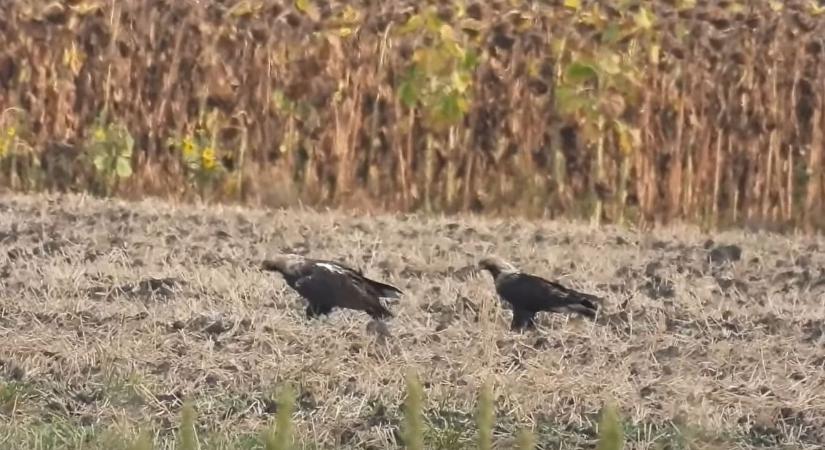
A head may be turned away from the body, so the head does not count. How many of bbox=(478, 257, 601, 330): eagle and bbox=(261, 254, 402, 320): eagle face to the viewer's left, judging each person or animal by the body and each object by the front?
2

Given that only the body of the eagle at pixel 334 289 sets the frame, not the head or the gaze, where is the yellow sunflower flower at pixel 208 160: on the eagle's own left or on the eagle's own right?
on the eagle's own right

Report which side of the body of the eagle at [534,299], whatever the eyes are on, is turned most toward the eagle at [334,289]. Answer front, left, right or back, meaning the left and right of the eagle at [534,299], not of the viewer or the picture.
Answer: front

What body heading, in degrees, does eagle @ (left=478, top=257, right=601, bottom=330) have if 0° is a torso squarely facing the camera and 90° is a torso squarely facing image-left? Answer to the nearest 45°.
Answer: approximately 90°

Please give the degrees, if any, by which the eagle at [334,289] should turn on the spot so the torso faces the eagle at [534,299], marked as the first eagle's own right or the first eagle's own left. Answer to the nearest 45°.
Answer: approximately 180°

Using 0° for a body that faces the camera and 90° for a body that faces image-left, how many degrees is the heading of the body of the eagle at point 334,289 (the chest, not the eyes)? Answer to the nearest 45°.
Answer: approximately 90°
